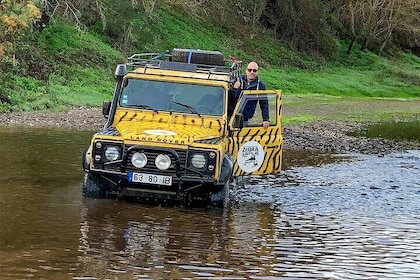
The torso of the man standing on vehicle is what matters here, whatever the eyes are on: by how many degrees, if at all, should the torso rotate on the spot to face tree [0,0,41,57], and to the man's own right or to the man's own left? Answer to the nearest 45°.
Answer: approximately 135° to the man's own right

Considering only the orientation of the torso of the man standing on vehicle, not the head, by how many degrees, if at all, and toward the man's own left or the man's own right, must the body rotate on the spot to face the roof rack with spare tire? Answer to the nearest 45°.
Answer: approximately 135° to the man's own right

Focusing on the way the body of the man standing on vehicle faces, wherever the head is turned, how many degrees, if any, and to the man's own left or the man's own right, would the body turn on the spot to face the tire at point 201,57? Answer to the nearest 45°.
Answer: approximately 135° to the man's own right

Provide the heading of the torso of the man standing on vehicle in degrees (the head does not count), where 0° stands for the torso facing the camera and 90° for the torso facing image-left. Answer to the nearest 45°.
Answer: approximately 0°

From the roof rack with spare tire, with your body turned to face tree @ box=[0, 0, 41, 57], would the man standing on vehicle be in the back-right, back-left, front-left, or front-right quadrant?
back-right

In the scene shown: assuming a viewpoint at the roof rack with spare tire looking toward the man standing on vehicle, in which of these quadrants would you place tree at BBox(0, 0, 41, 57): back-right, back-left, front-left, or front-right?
back-left
